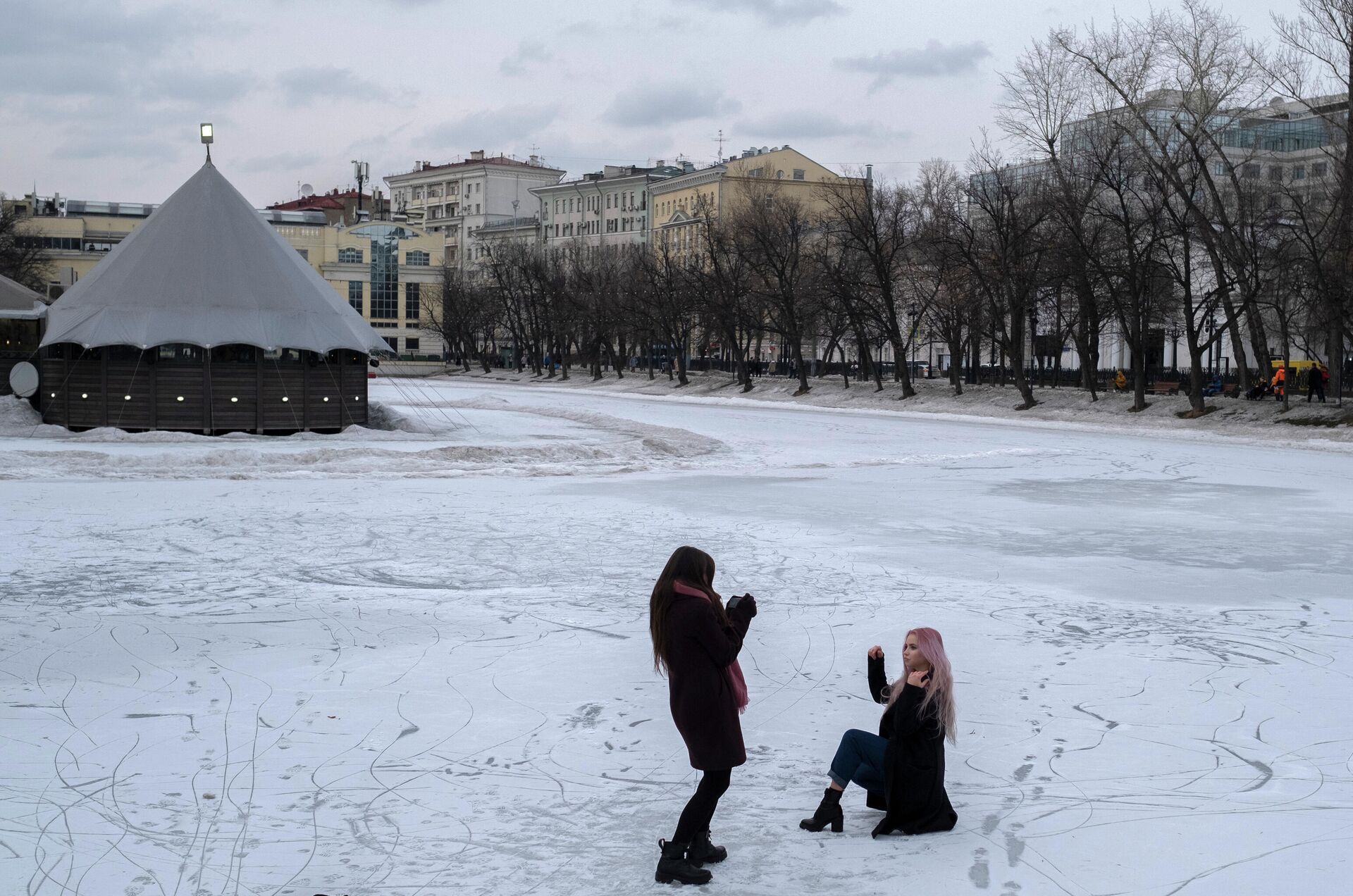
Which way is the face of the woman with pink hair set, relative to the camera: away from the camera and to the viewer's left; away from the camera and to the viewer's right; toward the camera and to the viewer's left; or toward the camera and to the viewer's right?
toward the camera and to the viewer's left

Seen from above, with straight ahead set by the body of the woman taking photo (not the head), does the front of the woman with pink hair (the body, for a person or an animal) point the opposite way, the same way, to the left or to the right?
the opposite way

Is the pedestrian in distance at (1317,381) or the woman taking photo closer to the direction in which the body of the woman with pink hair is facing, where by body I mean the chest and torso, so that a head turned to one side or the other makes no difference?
the woman taking photo

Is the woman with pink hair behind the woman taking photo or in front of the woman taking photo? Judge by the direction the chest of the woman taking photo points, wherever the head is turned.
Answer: in front

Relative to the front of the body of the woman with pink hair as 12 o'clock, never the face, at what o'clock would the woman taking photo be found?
The woman taking photo is roughly at 11 o'clock from the woman with pink hair.

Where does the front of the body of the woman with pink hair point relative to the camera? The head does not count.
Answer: to the viewer's left

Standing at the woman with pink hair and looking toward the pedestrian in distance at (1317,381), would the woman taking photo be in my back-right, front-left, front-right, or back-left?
back-left

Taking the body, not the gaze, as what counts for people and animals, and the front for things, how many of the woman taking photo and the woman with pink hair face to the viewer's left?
1

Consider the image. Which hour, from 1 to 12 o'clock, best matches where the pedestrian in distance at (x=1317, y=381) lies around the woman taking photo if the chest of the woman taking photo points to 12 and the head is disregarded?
The pedestrian in distance is roughly at 10 o'clock from the woman taking photo.

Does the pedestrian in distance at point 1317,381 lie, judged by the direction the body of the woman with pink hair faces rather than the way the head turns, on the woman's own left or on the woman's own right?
on the woman's own right

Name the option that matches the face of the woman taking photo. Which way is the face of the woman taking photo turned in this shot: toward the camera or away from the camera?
away from the camera

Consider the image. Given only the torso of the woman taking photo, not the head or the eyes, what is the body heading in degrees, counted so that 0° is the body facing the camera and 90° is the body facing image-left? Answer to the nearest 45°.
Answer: approximately 270°
